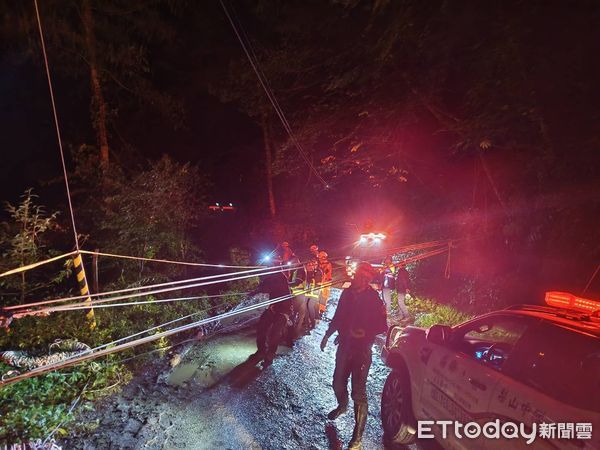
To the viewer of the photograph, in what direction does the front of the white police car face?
facing away from the viewer and to the left of the viewer

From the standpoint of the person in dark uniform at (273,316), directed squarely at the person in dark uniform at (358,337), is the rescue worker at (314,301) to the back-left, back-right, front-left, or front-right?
back-left
